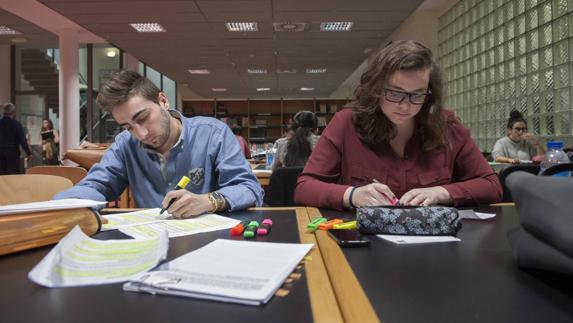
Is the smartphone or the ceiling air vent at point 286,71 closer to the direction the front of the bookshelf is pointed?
the smartphone

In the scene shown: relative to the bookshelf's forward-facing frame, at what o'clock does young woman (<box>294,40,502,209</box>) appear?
The young woman is roughly at 12 o'clock from the bookshelf.

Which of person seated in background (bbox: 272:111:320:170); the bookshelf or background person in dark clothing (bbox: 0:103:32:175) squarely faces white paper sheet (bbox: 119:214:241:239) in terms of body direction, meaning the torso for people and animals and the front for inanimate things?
the bookshelf

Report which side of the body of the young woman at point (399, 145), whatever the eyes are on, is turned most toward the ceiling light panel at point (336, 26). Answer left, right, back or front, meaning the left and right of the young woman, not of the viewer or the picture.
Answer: back

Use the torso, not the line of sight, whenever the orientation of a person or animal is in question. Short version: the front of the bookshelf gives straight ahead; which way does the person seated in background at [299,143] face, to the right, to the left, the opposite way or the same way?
the opposite way

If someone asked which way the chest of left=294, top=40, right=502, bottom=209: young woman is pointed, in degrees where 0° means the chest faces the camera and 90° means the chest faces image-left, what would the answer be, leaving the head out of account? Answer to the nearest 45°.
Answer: approximately 0°

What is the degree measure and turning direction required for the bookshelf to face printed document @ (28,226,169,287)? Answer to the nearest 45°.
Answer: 0° — it already faces it

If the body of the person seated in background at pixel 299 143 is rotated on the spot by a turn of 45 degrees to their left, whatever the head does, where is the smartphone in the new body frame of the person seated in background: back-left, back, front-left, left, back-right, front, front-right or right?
back-left

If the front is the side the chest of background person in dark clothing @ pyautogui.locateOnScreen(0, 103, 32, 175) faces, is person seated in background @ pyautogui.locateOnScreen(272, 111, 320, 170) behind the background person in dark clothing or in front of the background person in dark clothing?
behind

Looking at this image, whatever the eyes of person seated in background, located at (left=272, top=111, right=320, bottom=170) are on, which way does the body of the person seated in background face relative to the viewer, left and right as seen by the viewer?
facing away from the viewer
